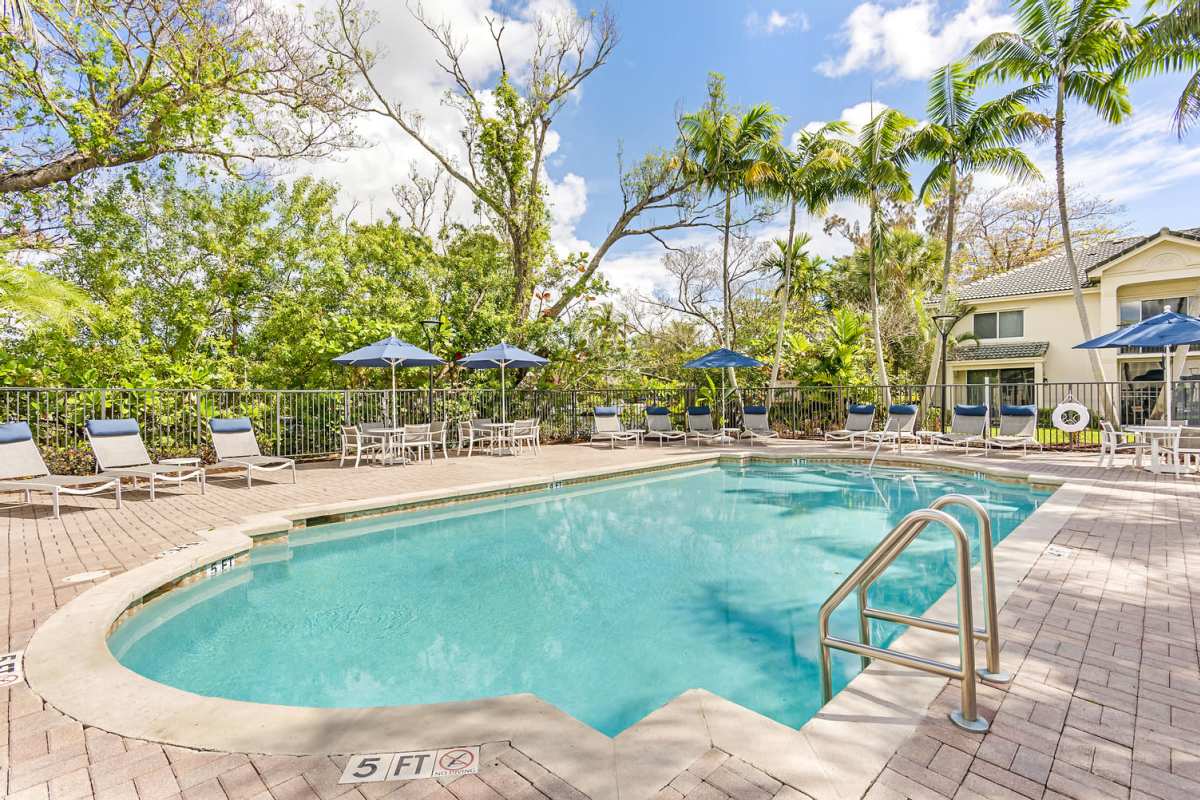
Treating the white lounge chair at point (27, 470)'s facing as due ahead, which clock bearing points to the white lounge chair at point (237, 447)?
the white lounge chair at point (237, 447) is roughly at 10 o'clock from the white lounge chair at point (27, 470).

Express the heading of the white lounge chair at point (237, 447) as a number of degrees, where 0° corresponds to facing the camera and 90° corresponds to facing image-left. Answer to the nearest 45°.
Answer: approximately 315°

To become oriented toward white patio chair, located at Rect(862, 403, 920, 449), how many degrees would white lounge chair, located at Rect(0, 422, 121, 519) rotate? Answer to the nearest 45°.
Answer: approximately 45° to its left

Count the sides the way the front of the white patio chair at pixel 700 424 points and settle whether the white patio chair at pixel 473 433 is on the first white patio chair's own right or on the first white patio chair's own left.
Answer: on the first white patio chair's own right

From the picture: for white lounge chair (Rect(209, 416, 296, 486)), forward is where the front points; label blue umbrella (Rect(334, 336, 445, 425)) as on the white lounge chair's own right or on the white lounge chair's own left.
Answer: on the white lounge chair's own left
